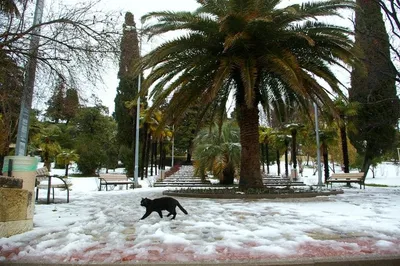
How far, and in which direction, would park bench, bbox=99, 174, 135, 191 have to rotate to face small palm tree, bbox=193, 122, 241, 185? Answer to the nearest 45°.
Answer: approximately 45° to its left

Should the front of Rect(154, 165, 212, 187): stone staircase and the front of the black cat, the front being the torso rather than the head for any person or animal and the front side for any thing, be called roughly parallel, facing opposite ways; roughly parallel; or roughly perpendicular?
roughly perpendicular

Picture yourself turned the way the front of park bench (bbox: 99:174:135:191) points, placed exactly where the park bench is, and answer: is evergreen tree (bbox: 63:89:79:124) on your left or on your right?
on your right

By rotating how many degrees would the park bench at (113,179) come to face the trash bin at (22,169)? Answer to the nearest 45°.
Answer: approximately 45° to its right

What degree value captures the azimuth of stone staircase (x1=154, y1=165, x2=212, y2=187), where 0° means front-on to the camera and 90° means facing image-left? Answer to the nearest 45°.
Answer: approximately 0°

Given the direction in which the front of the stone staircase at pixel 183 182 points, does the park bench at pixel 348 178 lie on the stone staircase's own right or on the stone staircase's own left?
on the stone staircase's own left
